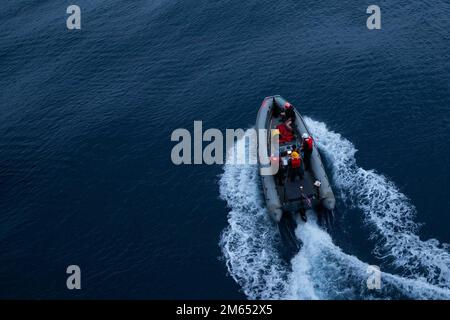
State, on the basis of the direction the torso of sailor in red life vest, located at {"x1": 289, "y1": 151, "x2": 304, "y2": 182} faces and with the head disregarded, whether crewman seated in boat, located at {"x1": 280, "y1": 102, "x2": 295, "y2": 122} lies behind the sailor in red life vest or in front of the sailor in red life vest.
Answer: in front

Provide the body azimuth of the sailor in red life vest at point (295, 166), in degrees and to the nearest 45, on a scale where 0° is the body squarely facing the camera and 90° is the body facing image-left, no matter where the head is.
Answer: approximately 180°

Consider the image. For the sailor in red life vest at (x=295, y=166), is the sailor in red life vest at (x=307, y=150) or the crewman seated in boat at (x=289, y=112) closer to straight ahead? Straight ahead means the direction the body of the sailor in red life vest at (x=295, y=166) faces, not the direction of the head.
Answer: the crewman seated in boat

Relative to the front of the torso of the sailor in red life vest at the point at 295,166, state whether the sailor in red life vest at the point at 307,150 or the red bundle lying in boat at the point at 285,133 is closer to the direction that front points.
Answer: the red bundle lying in boat

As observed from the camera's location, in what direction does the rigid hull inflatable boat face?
facing away from the viewer
